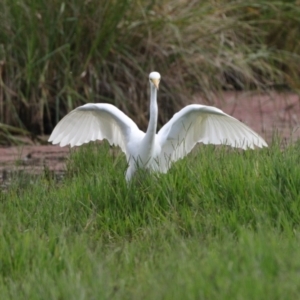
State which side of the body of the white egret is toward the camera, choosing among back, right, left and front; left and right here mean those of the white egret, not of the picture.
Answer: front
